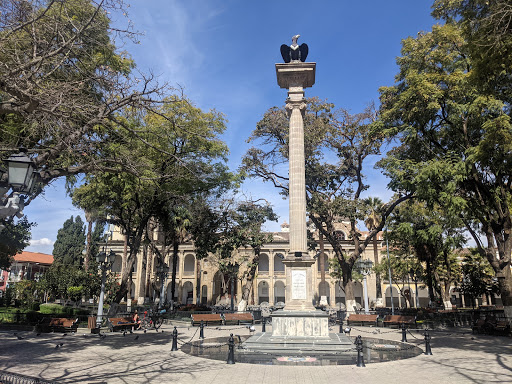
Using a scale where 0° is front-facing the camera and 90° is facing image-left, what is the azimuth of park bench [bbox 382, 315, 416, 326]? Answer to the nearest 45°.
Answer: approximately 0°

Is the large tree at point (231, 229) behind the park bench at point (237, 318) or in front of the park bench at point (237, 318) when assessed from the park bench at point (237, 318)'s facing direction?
behind

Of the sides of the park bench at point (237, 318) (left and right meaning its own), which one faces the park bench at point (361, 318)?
left

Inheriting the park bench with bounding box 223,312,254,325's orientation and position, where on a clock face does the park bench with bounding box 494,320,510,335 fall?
the park bench with bounding box 494,320,510,335 is roughly at 10 o'clock from the park bench with bounding box 223,312,254,325.

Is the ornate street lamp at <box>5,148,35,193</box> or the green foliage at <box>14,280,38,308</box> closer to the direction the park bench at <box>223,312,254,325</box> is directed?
the ornate street lamp

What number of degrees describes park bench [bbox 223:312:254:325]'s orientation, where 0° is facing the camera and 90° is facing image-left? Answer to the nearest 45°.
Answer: approximately 0°

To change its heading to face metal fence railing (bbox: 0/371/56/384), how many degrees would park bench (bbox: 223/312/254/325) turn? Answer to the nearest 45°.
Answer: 0° — it already faces it

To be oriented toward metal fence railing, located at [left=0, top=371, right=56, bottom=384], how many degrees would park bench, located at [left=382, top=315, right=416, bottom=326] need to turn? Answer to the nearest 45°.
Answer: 0° — it already faces it

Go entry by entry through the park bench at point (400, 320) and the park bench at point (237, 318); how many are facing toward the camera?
2
